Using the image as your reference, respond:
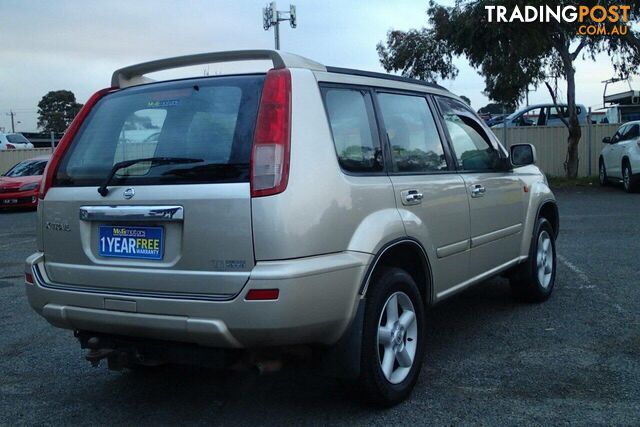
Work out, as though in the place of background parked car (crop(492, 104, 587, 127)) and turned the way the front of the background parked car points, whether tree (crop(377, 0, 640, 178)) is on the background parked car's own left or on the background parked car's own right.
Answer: on the background parked car's own left

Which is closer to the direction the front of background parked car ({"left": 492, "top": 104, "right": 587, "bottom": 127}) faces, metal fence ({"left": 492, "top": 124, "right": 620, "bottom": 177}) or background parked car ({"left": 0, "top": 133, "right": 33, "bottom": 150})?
the background parked car

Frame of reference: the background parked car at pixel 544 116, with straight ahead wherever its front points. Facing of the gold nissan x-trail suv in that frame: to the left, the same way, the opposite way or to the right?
to the right

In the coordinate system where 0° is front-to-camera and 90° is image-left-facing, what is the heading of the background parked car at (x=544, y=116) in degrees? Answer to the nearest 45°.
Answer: approximately 90°

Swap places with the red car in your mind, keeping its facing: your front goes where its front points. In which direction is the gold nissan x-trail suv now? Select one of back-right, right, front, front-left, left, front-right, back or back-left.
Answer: front-left

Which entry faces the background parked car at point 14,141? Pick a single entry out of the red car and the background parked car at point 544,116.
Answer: the background parked car at point 544,116

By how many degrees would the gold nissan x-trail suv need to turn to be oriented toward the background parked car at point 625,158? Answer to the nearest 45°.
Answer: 0° — it already faces it

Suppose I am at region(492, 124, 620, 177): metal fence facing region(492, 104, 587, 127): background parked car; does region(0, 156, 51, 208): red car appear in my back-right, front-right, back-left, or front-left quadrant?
back-left

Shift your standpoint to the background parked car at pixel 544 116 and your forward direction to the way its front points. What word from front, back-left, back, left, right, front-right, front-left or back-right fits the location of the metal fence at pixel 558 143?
left

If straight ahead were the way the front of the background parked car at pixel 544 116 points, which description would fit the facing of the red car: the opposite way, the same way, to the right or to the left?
to the left

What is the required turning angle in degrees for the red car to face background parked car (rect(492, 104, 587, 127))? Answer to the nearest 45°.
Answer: approximately 135° to its left

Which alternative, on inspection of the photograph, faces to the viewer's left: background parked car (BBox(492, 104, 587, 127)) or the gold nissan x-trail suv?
the background parked car

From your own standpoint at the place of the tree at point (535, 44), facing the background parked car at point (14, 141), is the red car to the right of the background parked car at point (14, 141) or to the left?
left

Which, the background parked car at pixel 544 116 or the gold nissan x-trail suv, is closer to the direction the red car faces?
the gold nissan x-trail suv

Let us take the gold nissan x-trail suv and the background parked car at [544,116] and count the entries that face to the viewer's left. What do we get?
1

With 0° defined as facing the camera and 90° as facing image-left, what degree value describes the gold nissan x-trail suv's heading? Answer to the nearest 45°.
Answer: approximately 225°
